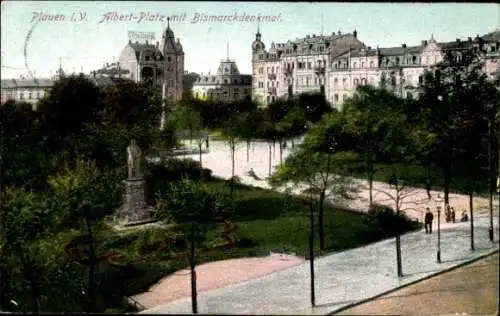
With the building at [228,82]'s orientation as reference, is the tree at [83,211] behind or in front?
in front

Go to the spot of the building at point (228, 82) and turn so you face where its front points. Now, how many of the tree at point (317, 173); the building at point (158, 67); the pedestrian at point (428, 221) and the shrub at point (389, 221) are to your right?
1

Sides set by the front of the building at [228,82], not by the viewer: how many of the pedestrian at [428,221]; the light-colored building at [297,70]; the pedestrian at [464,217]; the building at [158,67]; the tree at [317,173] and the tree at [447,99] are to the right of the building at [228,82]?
1

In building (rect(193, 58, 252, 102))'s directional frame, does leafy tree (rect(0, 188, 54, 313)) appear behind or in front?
in front

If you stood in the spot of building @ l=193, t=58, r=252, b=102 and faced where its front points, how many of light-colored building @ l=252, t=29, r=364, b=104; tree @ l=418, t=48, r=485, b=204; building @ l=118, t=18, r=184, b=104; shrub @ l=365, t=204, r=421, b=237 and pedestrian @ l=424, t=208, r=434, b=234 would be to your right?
1

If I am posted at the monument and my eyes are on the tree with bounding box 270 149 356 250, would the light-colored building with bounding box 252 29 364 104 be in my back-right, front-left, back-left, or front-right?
front-left

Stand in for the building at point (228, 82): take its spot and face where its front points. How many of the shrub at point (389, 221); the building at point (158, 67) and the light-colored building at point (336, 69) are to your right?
1

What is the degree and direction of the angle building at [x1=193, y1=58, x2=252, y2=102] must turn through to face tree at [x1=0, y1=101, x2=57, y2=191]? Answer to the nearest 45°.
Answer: approximately 45° to its right

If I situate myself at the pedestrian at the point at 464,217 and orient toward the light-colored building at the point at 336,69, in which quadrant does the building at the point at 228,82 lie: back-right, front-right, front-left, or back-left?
front-left

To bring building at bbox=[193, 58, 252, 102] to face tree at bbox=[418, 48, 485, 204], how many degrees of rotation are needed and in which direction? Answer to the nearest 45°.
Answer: approximately 45° to its left

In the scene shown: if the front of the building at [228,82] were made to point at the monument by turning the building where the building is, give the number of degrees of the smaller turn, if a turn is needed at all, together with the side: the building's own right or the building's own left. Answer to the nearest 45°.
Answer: approximately 45° to the building's own right

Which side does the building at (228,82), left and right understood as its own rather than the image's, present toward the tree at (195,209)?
front

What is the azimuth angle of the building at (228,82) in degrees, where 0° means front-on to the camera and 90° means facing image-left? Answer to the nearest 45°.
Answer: approximately 0°
